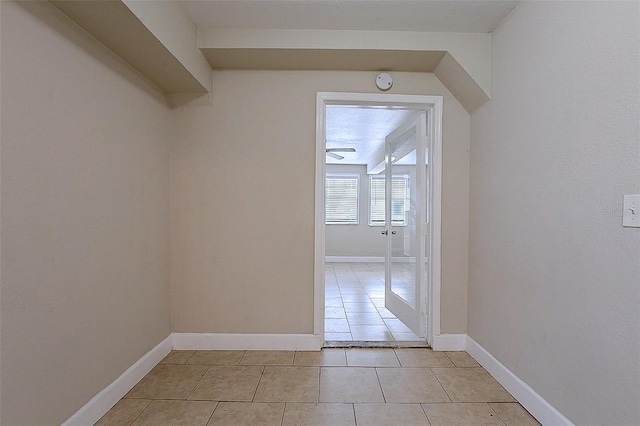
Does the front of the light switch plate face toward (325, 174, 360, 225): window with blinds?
no

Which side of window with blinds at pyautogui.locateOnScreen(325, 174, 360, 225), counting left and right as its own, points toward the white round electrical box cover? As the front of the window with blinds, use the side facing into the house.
front

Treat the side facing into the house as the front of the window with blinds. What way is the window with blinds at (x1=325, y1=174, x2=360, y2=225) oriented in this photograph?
toward the camera

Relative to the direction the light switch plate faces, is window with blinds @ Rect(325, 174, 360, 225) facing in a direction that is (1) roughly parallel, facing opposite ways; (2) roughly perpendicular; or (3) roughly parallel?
roughly perpendicular

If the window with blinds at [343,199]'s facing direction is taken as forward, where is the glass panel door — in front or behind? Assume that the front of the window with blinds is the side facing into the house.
in front

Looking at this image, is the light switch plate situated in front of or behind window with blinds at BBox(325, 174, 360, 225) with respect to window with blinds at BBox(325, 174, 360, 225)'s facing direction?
in front

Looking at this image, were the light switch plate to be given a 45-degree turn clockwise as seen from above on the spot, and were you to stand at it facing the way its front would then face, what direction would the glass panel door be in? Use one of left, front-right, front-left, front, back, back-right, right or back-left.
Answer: front-right

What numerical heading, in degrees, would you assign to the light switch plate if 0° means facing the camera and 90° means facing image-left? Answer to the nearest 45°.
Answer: approximately 45°

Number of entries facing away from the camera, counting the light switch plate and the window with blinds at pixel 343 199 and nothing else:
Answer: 0
